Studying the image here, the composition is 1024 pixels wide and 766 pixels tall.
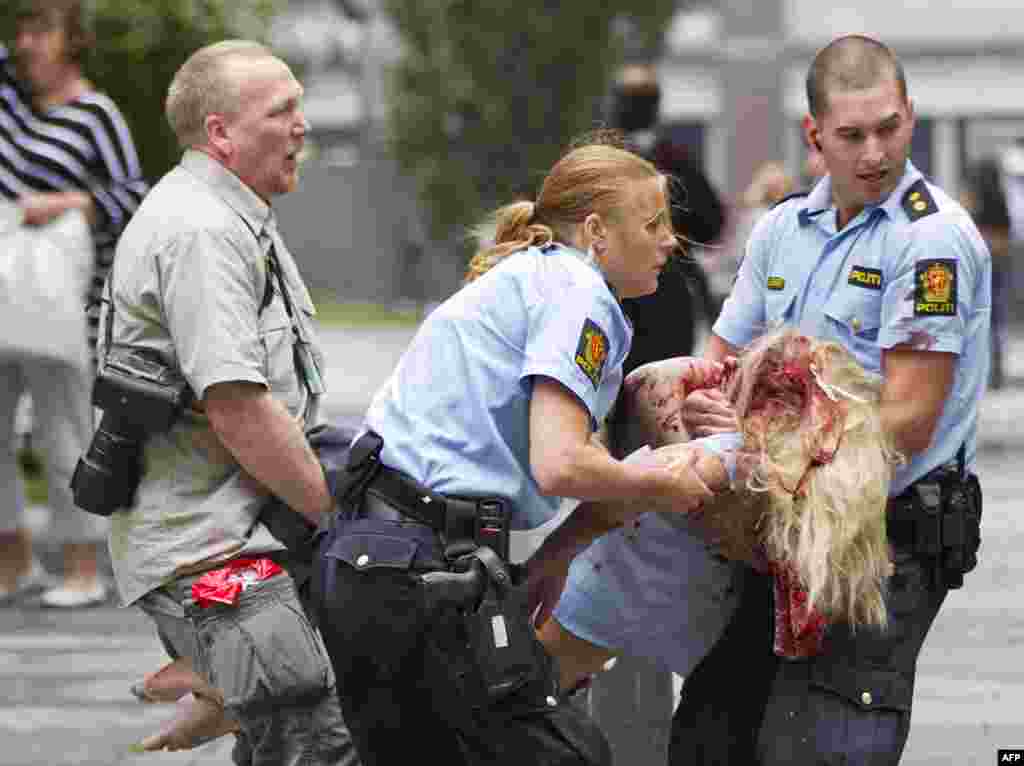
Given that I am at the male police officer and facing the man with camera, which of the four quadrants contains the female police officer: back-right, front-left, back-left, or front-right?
front-left

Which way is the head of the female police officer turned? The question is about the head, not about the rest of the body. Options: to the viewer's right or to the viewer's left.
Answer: to the viewer's right

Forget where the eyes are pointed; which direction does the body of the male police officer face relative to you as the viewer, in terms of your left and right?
facing the viewer and to the left of the viewer

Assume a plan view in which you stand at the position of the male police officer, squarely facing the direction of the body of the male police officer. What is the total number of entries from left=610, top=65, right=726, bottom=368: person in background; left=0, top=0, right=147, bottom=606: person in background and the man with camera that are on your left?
0

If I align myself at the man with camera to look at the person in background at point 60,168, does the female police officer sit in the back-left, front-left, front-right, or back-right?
back-right

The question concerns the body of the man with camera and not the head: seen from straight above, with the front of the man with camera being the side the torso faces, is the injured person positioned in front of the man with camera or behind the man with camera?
in front

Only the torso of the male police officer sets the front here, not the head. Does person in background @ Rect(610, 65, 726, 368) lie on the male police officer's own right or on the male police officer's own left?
on the male police officer's own right

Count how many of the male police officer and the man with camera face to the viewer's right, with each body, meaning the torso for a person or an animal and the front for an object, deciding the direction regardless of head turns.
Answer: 1

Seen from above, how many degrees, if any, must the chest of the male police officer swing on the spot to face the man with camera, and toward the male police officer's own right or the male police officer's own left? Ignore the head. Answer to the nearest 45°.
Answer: approximately 45° to the male police officer's own right

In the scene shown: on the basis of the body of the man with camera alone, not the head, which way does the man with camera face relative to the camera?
to the viewer's right

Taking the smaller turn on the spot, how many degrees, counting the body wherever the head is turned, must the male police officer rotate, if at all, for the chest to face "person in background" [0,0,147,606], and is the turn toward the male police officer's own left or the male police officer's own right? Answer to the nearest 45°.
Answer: approximately 90° to the male police officer's own right

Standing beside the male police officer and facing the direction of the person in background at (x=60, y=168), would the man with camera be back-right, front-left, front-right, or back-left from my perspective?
front-left

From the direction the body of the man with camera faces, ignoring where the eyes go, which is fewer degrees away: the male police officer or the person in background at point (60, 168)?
the male police officer
